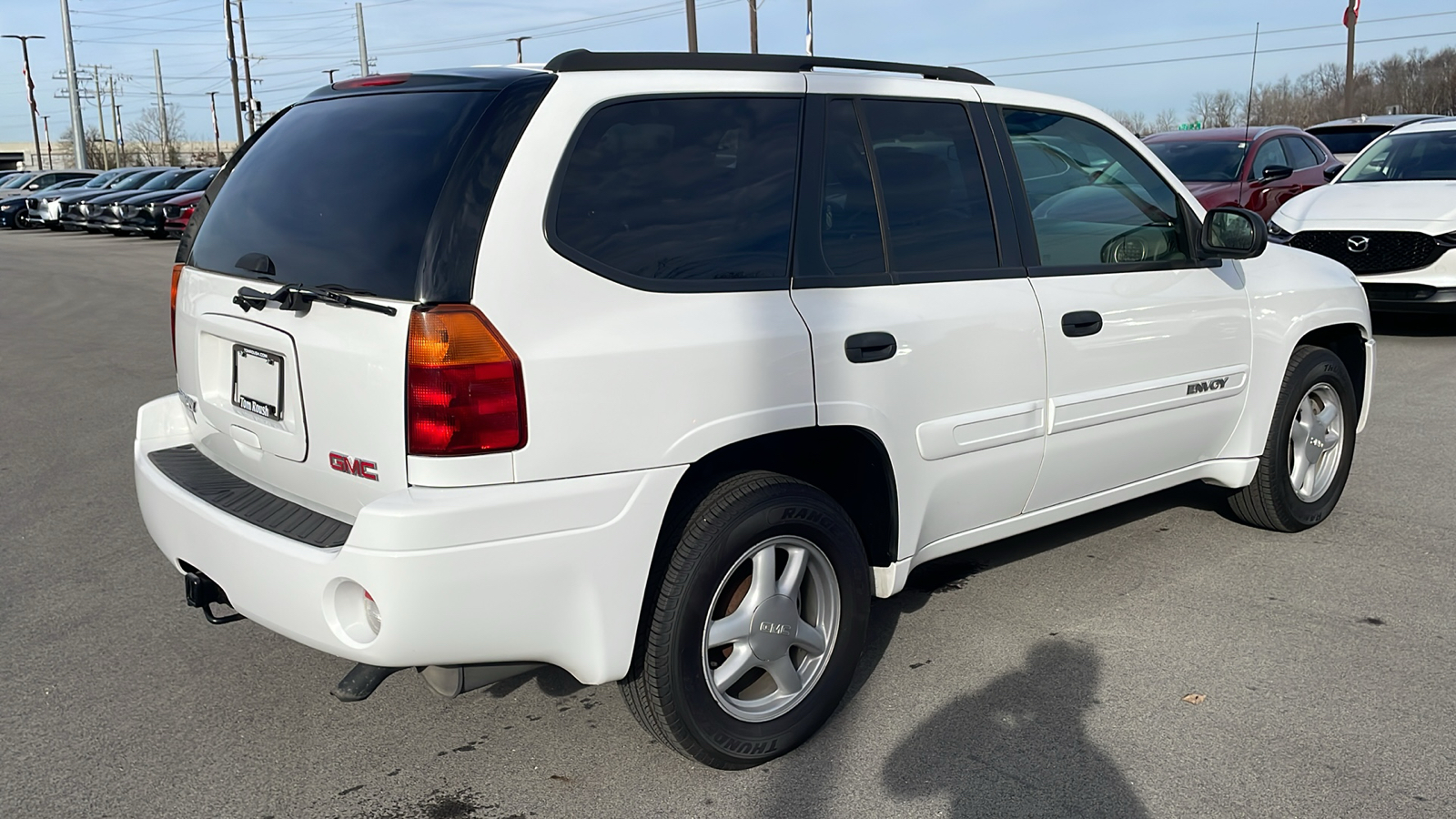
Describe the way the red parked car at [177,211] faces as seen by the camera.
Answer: facing the viewer and to the left of the viewer

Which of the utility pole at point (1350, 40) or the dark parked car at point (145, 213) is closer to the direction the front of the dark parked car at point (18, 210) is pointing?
the dark parked car

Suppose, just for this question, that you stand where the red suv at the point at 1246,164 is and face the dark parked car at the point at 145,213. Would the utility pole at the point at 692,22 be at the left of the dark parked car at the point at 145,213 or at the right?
right

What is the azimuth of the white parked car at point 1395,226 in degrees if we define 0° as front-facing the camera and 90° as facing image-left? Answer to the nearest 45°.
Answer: approximately 45°

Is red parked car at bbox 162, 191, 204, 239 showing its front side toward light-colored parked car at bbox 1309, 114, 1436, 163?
no

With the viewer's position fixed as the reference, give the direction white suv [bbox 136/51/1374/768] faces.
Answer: facing away from the viewer and to the right of the viewer

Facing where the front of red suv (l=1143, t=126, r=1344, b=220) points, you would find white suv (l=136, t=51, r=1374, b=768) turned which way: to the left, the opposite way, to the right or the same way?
the opposite way

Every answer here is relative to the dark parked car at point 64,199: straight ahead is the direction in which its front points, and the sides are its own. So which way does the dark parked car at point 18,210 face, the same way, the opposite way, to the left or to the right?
the same way

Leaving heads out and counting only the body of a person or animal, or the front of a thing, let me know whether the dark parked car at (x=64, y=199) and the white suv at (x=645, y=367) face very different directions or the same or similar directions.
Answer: very different directions

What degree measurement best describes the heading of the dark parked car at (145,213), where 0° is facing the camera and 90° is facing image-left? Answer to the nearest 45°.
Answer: approximately 45°

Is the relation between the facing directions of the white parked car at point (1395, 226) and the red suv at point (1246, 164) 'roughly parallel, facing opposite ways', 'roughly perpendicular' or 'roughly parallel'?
roughly parallel

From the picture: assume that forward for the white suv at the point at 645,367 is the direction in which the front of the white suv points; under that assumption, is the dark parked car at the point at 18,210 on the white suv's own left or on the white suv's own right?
on the white suv's own left

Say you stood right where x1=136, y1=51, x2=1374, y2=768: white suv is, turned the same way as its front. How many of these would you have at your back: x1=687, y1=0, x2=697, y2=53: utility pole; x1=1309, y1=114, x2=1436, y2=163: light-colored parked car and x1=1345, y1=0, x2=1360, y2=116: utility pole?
0

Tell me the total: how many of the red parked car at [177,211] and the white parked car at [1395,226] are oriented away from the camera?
0
